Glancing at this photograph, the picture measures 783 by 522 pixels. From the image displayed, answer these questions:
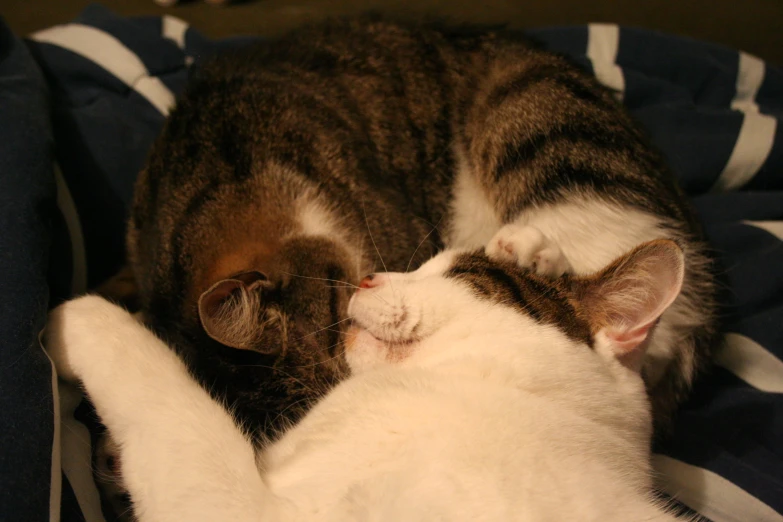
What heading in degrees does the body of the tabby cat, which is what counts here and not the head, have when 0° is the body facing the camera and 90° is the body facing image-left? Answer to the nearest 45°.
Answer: approximately 45°
